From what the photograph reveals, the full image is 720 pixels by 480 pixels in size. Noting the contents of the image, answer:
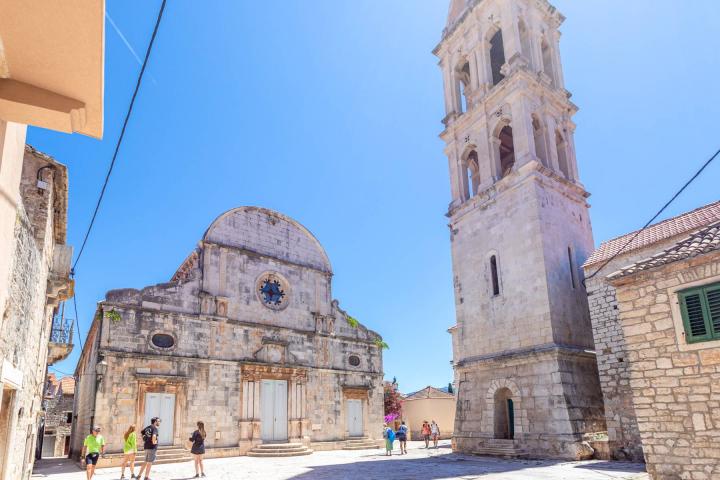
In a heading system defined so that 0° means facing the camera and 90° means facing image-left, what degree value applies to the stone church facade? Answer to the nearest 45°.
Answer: approximately 315°

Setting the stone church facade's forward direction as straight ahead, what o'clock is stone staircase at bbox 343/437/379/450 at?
The stone staircase is roughly at 10 o'clock from the stone church facade.

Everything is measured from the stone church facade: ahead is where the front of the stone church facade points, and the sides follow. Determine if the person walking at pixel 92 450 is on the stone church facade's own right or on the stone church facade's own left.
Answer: on the stone church facade's own right

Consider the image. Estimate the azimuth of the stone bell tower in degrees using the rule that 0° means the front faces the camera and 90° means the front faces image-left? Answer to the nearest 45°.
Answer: approximately 45°

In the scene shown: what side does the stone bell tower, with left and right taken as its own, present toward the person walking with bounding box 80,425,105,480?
front

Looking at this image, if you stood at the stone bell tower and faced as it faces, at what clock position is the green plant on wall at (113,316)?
The green plant on wall is roughly at 1 o'clock from the stone bell tower.

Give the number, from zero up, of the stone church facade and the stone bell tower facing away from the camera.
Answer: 0
